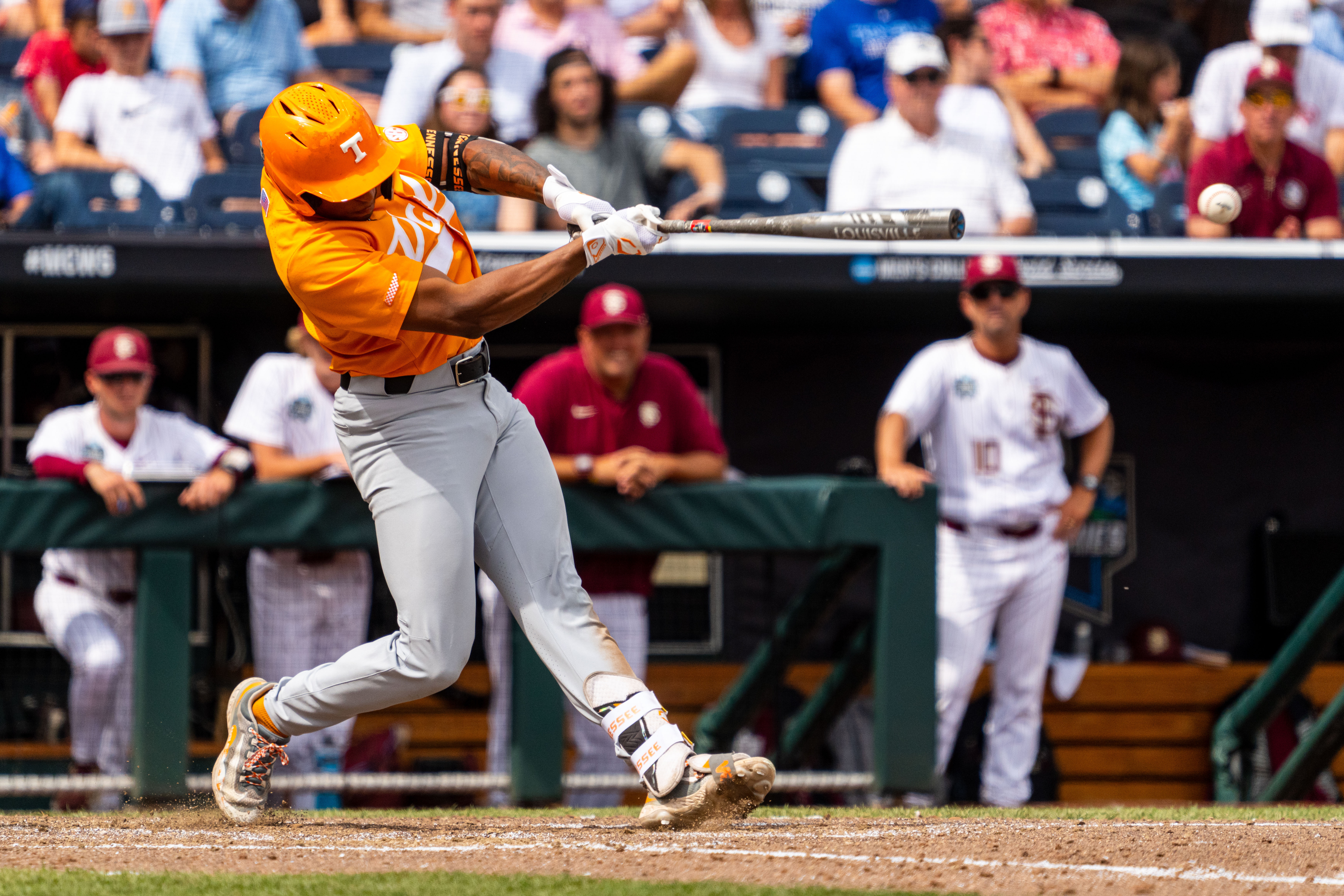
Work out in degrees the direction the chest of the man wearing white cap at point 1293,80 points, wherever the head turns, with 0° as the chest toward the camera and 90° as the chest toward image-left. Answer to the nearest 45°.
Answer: approximately 0°

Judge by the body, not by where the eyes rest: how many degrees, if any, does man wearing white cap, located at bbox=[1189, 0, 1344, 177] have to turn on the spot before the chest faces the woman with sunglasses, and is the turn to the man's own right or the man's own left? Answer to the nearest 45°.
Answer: approximately 45° to the man's own right

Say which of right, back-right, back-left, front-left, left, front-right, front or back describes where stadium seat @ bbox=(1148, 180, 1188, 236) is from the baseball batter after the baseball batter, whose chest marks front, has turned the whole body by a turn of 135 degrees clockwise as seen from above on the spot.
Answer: back-right

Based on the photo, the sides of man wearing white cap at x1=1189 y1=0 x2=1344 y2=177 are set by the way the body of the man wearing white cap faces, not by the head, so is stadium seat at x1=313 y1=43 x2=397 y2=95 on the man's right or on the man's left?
on the man's right

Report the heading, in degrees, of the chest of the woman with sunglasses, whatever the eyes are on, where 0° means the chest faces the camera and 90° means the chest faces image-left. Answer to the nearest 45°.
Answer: approximately 0°

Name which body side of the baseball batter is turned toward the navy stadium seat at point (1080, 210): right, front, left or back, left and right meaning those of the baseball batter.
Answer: left

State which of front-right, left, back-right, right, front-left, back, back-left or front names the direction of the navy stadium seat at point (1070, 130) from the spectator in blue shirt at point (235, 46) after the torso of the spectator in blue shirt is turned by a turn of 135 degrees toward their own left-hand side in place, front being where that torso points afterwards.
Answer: front-right

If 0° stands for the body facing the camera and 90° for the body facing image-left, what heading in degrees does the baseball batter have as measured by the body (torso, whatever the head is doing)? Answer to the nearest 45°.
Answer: approximately 315°
